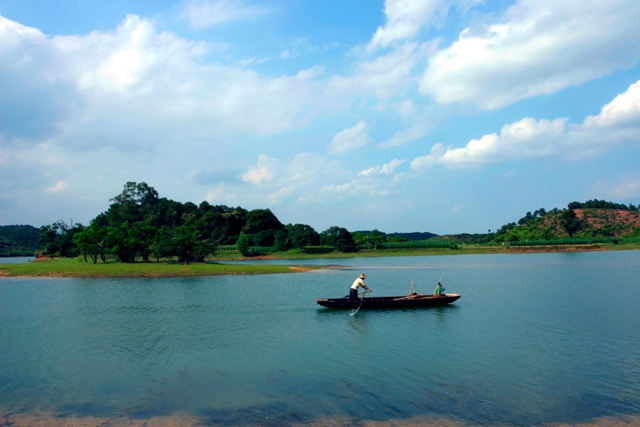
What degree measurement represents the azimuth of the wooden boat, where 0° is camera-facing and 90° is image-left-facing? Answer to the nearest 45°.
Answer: approximately 270°
